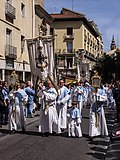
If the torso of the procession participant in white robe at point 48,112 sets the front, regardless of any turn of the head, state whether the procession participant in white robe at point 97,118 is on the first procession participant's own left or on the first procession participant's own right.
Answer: on the first procession participant's own left

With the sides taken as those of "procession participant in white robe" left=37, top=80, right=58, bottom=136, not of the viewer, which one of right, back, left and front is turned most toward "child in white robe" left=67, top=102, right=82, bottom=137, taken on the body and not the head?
left

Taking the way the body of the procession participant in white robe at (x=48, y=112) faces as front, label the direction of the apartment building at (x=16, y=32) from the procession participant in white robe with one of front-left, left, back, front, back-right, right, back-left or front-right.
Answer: back-right

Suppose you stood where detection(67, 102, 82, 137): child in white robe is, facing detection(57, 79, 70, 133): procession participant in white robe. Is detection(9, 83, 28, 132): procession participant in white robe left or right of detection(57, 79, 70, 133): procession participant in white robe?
left

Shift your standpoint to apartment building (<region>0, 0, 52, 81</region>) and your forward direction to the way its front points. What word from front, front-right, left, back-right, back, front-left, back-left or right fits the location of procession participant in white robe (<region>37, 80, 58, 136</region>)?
front-right

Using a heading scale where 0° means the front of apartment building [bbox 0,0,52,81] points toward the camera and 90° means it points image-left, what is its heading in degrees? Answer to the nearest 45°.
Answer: approximately 315°

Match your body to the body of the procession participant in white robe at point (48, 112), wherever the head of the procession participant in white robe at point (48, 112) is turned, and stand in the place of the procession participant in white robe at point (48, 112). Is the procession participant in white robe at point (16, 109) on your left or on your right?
on your right

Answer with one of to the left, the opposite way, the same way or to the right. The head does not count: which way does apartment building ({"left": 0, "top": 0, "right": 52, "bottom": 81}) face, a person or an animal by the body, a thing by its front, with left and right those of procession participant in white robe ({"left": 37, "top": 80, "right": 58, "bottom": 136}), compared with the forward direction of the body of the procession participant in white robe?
to the left

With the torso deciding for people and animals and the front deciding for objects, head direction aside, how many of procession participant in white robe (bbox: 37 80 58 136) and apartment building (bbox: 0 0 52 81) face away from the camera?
0

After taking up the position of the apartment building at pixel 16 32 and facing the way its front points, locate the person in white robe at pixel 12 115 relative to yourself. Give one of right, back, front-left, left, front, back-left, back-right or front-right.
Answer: front-right
